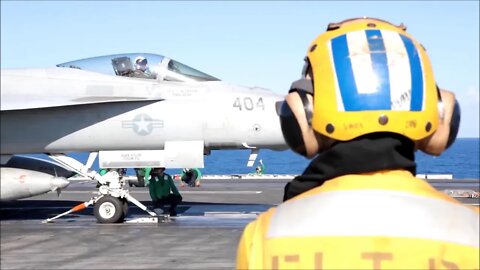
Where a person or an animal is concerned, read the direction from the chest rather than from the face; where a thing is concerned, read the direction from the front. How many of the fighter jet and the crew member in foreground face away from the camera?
1

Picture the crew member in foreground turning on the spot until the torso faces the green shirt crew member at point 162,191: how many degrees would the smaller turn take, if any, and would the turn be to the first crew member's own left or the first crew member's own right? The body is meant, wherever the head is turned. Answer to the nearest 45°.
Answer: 0° — they already face them

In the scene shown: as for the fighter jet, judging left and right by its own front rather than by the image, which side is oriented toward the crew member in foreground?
right

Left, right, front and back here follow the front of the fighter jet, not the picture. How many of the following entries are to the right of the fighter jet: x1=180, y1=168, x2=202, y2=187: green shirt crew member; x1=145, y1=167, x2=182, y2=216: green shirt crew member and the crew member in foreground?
1

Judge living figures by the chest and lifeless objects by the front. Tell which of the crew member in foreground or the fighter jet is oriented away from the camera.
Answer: the crew member in foreground

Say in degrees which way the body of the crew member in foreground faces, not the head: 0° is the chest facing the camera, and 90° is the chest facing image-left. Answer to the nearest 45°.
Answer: approximately 180°

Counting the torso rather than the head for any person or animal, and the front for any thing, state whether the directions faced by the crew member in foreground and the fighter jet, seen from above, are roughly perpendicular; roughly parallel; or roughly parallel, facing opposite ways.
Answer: roughly perpendicular

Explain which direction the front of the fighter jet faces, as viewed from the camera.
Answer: facing to the right of the viewer
